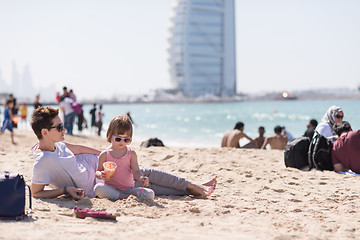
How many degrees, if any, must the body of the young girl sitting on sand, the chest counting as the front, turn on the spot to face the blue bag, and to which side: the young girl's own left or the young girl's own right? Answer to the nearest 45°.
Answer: approximately 45° to the young girl's own right

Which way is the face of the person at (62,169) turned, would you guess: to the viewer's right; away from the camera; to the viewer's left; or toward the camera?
to the viewer's right

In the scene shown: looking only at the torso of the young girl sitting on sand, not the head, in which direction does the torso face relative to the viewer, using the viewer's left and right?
facing the viewer

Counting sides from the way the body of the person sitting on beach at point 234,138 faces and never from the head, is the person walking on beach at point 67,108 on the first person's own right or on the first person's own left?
on the first person's own left

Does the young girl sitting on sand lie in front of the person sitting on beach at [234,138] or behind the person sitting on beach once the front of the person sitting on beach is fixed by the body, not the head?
behind

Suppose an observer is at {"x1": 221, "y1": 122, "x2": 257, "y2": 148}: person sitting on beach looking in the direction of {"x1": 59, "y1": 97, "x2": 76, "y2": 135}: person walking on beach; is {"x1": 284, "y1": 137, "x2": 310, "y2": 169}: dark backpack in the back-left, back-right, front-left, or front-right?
back-left

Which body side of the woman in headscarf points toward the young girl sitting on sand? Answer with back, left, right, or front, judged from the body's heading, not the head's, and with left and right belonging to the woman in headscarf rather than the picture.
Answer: right

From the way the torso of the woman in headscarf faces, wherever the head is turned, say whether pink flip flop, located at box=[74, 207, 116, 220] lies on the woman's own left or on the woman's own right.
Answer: on the woman's own right

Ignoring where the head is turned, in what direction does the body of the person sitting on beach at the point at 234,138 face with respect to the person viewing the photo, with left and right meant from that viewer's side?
facing away from the viewer and to the right of the viewer

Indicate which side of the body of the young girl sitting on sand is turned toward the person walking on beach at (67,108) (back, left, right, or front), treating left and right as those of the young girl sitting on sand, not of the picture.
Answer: back
